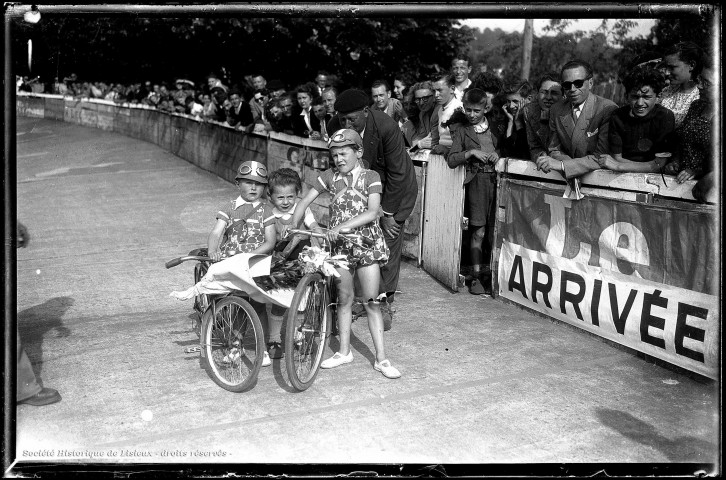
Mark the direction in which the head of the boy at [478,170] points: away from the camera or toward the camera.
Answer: toward the camera

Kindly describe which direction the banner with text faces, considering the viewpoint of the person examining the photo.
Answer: facing the viewer and to the left of the viewer

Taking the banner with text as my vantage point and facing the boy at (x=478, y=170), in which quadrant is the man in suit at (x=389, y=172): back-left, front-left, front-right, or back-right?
front-left

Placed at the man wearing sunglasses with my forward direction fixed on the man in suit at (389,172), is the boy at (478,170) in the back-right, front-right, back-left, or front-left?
front-right

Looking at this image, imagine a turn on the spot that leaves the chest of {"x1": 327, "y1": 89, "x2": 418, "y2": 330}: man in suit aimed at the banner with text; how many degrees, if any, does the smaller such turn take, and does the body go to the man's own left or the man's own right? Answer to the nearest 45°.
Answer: approximately 90° to the man's own left

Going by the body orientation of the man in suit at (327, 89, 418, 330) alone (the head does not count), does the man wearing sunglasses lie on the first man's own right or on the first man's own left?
on the first man's own left

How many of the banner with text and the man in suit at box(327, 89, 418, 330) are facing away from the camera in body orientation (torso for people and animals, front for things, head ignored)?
0

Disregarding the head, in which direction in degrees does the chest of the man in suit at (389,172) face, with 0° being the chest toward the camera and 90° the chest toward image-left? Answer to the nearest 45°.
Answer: approximately 45°

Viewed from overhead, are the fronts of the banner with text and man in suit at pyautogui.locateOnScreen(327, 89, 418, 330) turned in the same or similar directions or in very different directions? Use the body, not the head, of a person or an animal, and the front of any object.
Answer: same or similar directions
